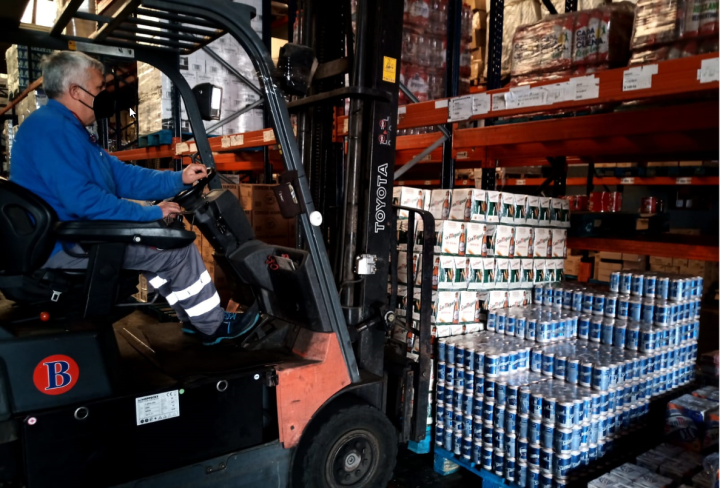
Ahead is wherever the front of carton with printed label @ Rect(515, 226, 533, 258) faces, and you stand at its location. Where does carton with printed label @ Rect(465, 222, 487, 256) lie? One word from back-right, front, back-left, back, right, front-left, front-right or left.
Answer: front-right

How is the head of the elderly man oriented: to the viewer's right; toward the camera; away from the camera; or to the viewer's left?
to the viewer's right

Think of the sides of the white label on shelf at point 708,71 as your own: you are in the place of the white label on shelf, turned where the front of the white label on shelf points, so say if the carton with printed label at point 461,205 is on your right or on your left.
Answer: on your right

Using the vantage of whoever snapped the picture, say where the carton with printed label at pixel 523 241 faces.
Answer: facing the viewer

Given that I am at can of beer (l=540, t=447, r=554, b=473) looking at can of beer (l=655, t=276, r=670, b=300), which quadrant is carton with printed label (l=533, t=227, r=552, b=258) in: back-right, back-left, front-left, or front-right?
front-left

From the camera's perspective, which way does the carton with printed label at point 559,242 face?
toward the camera

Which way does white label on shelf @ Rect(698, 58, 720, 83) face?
toward the camera

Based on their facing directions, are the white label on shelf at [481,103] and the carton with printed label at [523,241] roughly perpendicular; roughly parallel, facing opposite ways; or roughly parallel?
roughly parallel

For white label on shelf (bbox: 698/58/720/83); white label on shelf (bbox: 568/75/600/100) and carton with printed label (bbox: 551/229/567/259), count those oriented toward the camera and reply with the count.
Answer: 3

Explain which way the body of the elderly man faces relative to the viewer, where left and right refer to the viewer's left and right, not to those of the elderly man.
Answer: facing to the right of the viewer

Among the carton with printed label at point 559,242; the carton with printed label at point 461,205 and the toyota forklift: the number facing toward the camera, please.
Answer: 2
